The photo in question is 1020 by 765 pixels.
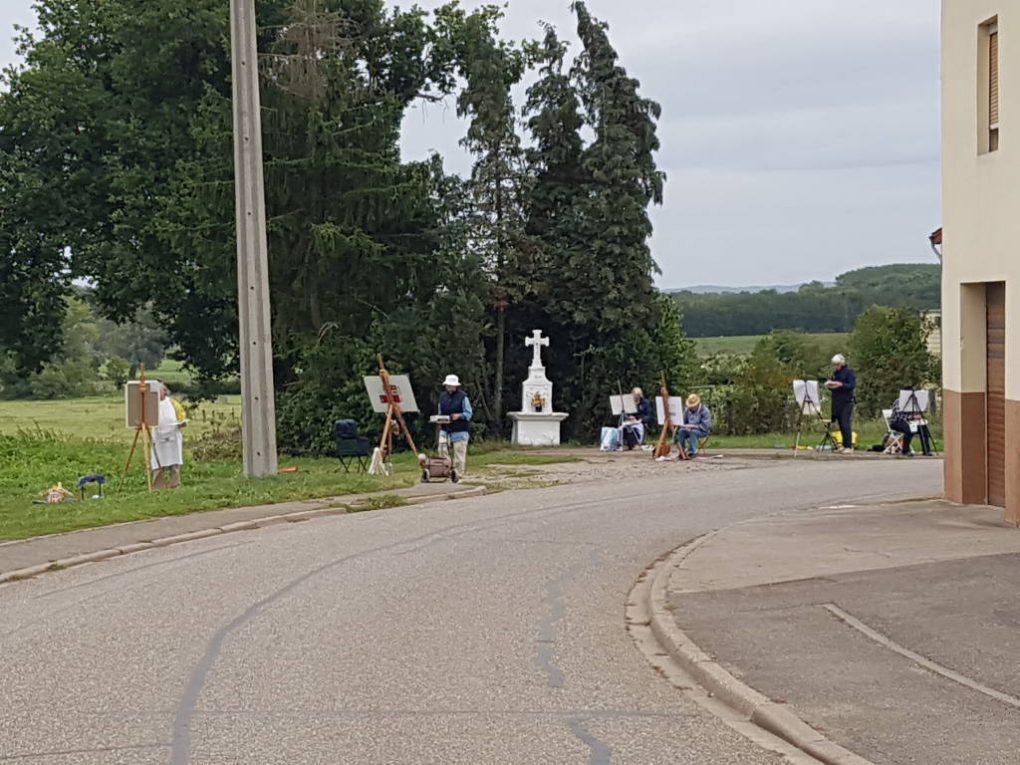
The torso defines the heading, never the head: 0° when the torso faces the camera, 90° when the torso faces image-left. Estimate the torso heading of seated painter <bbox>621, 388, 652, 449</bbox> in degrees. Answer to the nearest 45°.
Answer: approximately 45°

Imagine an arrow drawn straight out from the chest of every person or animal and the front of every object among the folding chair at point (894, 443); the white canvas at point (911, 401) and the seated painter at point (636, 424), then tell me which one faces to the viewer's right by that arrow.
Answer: the folding chair

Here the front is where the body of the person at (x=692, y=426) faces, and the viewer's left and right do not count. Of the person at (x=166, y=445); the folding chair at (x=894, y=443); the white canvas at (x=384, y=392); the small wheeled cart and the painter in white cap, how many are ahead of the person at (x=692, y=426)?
4

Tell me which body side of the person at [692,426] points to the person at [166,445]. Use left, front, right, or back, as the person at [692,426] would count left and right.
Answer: front

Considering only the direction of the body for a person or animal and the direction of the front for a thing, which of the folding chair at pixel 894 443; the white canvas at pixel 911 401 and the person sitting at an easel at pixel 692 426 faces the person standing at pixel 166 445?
the person sitting at an easel at pixel 692 426

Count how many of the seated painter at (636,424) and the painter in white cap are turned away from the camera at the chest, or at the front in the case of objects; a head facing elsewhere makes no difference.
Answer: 0

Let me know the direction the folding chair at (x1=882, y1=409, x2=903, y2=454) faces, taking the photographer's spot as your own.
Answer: facing to the right of the viewer

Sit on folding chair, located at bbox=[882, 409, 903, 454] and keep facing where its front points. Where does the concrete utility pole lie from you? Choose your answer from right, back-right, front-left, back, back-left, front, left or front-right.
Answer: back-right
